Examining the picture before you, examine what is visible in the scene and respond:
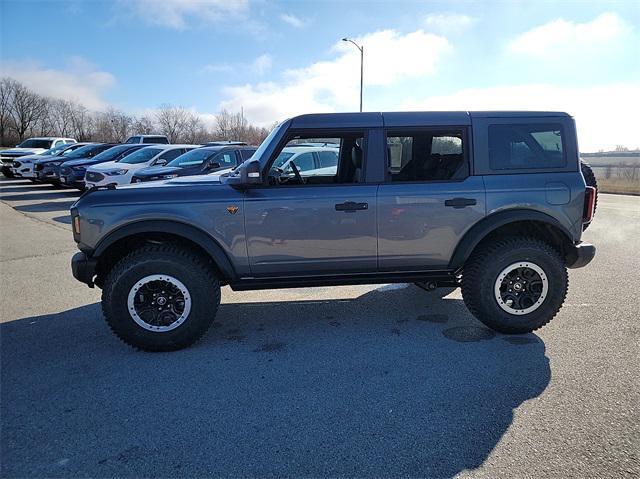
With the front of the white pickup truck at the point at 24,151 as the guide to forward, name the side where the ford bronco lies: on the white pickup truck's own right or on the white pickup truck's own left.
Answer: on the white pickup truck's own left

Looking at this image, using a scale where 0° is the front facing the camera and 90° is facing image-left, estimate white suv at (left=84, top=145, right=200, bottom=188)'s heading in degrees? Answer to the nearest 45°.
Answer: approximately 45°

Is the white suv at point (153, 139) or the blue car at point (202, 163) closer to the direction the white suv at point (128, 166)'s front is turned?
the blue car

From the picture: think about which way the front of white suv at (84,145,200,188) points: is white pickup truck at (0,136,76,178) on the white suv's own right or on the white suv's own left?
on the white suv's own right

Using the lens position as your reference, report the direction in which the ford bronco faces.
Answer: facing to the left of the viewer

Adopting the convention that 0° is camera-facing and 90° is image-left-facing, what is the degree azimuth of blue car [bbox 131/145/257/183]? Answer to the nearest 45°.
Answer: approximately 45°

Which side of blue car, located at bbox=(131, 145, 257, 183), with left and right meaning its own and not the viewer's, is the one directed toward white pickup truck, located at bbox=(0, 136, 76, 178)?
right

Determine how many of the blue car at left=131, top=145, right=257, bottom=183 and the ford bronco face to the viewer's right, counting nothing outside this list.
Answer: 0

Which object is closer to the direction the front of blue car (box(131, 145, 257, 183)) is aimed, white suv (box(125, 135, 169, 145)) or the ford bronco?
the ford bronco

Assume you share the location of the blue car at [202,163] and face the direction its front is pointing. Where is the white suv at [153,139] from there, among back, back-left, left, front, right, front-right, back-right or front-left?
back-right

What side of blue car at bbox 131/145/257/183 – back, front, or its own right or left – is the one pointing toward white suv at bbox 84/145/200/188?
right

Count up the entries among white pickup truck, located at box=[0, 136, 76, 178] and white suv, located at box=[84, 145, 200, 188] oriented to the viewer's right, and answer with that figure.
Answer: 0

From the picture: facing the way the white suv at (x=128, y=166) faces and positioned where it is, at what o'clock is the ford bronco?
The ford bronco is roughly at 10 o'clock from the white suv.
